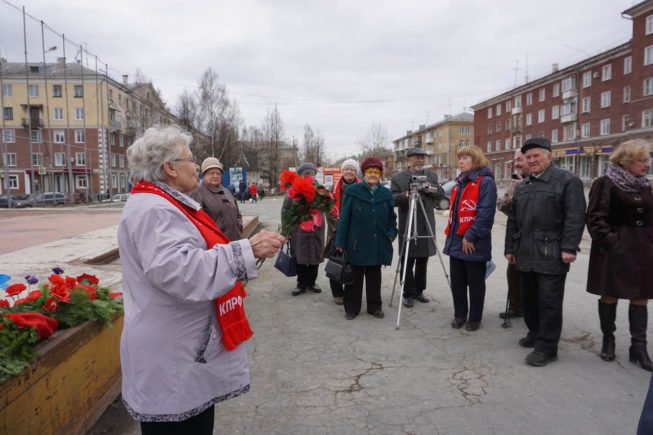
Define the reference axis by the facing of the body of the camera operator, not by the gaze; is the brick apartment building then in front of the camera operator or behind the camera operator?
behind

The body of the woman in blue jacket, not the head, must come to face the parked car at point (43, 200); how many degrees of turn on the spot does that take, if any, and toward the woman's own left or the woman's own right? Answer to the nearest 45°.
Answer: approximately 90° to the woman's own right

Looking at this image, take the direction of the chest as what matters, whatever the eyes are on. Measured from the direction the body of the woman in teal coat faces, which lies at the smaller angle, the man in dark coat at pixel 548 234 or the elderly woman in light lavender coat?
the elderly woman in light lavender coat

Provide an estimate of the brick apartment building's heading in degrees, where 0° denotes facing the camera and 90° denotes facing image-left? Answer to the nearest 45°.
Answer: approximately 45°

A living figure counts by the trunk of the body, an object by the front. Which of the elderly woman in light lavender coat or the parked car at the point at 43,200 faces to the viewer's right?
the elderly woman in light lavender coat

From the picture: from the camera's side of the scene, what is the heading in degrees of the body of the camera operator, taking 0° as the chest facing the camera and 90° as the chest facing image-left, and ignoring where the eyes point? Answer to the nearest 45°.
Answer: approximately 0°

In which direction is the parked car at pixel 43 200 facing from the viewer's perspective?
to the viewer's left

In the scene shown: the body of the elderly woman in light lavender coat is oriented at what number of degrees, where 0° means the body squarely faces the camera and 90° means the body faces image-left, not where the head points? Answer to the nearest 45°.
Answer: approximately 270°

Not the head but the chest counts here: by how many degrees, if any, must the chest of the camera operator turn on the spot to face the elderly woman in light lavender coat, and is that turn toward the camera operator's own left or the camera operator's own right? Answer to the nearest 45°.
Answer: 0° — they already face them

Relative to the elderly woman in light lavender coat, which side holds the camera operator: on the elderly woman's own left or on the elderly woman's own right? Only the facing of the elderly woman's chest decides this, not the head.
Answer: on the elderly woman's own left

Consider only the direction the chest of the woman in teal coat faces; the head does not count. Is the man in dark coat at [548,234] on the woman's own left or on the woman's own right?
on the woman's own left

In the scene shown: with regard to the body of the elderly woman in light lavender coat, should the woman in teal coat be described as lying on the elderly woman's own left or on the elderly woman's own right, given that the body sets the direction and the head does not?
on the elderly woman's own left

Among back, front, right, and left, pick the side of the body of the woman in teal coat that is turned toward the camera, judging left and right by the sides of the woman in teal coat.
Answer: front

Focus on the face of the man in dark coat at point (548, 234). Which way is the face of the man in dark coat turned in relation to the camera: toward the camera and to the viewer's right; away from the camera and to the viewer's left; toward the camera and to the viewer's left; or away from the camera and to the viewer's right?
toward the camera and to the viewer's left

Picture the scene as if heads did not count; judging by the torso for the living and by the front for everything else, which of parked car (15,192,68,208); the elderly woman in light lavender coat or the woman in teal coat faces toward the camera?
the woman in teal coat

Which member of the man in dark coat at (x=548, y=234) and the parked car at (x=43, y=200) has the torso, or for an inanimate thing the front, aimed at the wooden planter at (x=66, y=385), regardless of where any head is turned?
the man in dark coat

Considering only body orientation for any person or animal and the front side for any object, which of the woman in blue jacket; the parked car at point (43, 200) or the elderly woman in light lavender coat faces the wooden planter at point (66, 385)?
the woman in blue jacket
